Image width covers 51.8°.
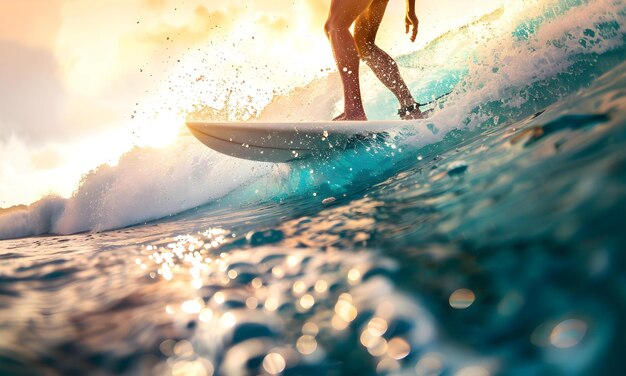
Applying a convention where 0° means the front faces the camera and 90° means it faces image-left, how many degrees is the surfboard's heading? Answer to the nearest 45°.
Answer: approximately 90°

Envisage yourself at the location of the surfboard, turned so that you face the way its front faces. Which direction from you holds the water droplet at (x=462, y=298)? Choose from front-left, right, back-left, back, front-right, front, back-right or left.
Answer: left

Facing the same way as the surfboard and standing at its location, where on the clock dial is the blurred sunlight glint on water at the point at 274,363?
The blurred sunlight glint on water is roughly at 9 o'clock from the surfboard.

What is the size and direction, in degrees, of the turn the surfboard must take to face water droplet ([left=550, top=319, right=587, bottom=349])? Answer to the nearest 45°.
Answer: approximately 90° to its left
